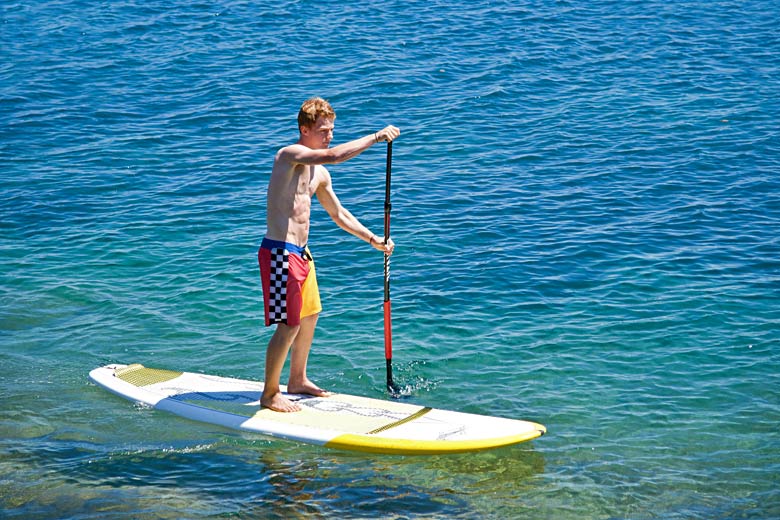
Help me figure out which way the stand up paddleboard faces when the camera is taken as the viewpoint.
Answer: facing the viewer and to the right of the viewer
